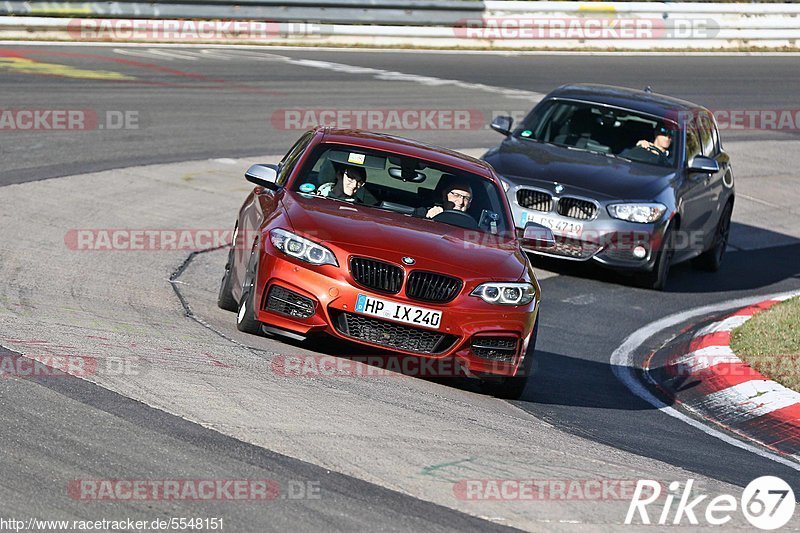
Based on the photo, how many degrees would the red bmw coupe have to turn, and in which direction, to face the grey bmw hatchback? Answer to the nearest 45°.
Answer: approximately 135° to its left

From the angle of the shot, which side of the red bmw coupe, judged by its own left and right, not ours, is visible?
front

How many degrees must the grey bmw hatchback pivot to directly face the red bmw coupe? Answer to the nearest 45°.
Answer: approximately 45° to its left

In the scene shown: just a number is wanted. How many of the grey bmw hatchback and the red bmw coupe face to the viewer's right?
0

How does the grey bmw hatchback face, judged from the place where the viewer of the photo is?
facing the viewer and to the left of the viewer
